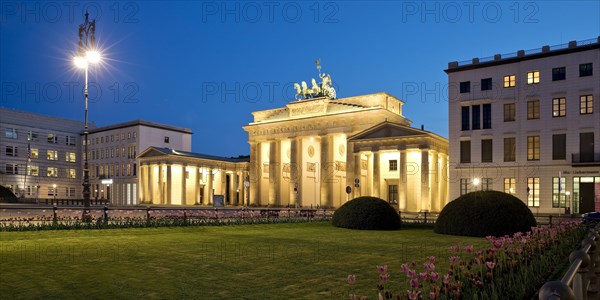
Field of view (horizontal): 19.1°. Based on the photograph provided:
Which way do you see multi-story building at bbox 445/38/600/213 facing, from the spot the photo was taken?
facing the viewer and to the left of the viewer

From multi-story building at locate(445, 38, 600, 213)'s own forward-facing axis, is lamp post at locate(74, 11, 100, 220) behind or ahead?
ahead

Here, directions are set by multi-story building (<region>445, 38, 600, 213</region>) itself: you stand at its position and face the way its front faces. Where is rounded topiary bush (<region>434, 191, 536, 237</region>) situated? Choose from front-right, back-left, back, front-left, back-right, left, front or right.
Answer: front-left

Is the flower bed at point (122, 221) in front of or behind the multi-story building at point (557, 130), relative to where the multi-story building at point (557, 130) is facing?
in front

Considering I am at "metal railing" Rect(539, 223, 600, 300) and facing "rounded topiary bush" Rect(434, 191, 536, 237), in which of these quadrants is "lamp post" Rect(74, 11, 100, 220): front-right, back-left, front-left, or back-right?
front-left

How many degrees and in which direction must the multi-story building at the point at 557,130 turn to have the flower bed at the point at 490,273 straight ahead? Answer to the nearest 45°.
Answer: approximately 45° to its left

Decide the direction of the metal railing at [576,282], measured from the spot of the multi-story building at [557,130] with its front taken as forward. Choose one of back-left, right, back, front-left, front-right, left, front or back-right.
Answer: front-left
